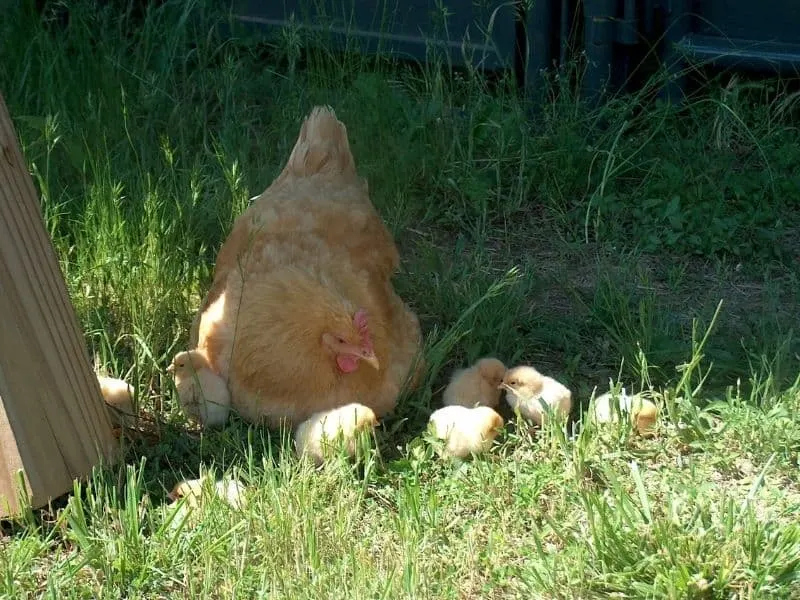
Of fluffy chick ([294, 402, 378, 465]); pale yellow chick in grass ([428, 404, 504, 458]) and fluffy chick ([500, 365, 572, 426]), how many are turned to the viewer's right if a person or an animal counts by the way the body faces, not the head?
2

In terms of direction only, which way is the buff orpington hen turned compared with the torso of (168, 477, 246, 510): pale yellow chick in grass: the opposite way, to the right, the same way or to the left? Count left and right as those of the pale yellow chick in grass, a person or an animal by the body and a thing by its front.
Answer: to the left

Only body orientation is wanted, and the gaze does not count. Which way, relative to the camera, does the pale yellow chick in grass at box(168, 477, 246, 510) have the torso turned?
to the viewer's left

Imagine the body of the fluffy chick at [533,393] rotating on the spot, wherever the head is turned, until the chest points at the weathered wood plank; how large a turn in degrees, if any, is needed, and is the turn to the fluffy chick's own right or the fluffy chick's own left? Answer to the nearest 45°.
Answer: approximately 45° to the fluffy chick's own left

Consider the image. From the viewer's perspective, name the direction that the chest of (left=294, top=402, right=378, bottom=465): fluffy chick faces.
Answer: to the viewer's right

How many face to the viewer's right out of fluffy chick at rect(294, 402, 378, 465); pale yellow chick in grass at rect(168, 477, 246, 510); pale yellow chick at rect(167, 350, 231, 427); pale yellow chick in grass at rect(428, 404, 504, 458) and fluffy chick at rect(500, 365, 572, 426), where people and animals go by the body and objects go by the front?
2

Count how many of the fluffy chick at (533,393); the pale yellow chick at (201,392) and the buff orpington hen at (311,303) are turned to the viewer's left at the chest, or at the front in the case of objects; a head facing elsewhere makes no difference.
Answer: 2

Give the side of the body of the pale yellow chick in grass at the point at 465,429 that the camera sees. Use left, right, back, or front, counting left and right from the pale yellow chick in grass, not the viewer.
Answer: right

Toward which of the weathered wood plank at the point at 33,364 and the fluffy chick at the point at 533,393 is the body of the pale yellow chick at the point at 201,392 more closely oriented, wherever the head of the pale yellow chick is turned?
the weathered wood plank

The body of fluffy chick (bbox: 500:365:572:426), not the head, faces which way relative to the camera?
to the viewer's left

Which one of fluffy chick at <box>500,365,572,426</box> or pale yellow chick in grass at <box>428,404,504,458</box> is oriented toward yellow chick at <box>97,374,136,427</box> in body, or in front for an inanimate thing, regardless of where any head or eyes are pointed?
the fluffy chick

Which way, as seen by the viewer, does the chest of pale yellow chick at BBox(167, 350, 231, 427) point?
to the viewer's left
